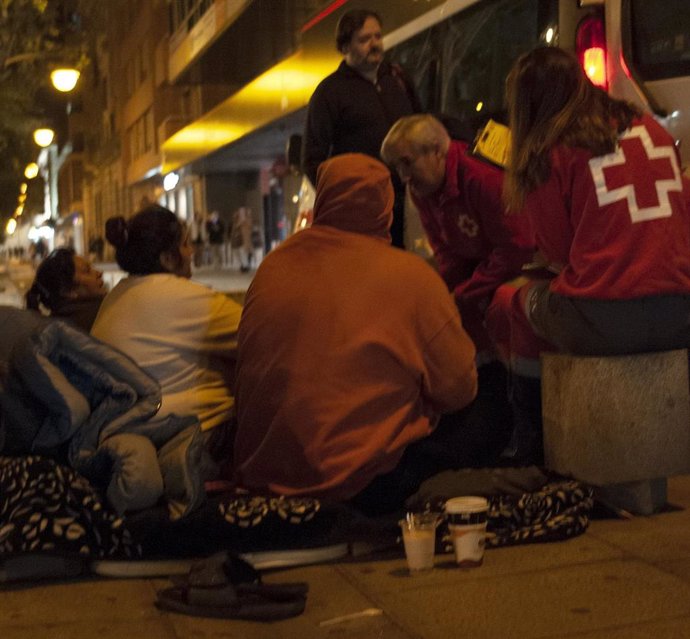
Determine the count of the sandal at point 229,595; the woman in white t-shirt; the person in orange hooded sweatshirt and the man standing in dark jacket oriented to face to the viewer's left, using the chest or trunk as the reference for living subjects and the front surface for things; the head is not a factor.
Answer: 1

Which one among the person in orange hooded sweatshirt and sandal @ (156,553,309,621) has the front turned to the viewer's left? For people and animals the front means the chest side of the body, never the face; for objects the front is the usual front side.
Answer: the sandal

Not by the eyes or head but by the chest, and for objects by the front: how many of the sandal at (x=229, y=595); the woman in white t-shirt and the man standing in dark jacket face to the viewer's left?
1

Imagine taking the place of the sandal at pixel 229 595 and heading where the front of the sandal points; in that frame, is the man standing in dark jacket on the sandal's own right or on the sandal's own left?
on the sandal's own right

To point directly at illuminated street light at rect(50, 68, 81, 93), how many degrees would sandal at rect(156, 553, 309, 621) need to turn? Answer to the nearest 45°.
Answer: approximately 90° to its right

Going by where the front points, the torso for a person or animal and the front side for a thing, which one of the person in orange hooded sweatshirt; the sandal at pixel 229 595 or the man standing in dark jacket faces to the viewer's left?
the sandal

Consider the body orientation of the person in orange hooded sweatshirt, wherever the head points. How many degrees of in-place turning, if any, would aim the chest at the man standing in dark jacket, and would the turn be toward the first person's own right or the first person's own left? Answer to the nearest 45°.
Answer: approximately 45° to the first person's own left

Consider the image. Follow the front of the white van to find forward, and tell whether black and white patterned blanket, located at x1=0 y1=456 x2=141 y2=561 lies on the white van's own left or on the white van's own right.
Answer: on the white van's own left

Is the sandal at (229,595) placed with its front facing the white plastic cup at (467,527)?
no

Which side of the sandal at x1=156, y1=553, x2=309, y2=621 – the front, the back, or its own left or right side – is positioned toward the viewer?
left

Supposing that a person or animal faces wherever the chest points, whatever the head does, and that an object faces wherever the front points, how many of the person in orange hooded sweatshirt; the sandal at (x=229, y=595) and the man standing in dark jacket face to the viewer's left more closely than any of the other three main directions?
1

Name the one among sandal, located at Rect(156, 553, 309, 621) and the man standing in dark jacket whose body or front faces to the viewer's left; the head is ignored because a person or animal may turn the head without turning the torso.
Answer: the sandal

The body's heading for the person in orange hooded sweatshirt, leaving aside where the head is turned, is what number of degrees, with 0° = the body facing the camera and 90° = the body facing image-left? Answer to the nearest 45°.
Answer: approximately 225°

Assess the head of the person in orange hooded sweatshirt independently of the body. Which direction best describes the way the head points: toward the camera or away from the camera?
away from the camera

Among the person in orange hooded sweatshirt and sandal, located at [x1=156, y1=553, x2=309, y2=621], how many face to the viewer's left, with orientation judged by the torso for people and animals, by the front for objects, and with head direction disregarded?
1
